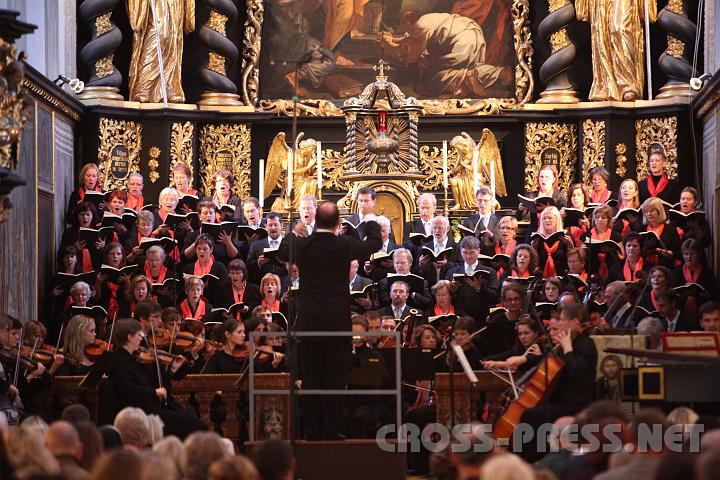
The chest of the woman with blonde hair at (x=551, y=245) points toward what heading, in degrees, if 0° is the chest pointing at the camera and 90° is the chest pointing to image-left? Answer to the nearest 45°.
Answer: approximately 45°

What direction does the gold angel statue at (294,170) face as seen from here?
to the viewer's right

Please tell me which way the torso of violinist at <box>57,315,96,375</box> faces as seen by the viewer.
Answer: to the viewer's right

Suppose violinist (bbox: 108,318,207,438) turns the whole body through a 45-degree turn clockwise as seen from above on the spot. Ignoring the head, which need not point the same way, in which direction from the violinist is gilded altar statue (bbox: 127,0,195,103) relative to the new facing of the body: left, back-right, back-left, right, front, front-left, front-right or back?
back-left

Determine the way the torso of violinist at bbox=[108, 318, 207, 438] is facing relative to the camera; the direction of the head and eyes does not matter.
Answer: to the viewer's right

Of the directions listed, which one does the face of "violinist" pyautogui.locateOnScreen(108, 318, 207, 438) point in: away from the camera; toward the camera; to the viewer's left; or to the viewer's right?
to the viewer's right

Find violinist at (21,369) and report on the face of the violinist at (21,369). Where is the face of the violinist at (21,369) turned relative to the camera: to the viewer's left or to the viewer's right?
to the viewer's right

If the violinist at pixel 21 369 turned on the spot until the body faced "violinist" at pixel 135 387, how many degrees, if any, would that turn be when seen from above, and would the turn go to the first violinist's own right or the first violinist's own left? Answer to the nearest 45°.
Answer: approximately 45° to the first violinist's own right

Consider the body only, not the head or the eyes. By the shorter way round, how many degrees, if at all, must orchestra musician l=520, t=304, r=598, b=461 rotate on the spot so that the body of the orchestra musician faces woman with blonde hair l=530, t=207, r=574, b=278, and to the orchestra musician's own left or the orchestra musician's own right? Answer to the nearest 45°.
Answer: approximately 90° to the orchestra musician's own right

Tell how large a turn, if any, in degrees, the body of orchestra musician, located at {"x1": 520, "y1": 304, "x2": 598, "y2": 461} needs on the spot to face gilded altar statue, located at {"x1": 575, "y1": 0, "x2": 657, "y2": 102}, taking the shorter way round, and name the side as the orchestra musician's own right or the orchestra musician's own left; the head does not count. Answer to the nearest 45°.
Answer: approximately 90° to the orchestra musician's own right

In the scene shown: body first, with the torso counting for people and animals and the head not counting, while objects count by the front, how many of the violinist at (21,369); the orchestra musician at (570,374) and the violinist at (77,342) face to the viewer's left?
1

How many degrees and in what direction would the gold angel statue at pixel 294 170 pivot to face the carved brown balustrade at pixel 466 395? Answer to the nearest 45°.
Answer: approximately 90° to its right

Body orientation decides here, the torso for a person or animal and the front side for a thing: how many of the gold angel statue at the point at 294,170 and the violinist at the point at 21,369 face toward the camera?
0

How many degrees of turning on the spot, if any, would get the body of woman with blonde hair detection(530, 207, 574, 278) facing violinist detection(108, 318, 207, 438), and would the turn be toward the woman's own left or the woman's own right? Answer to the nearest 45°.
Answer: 0° — they already face them

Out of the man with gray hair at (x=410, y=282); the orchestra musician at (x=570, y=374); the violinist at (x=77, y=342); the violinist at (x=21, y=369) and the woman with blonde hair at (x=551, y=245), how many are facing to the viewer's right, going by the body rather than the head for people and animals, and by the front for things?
2
